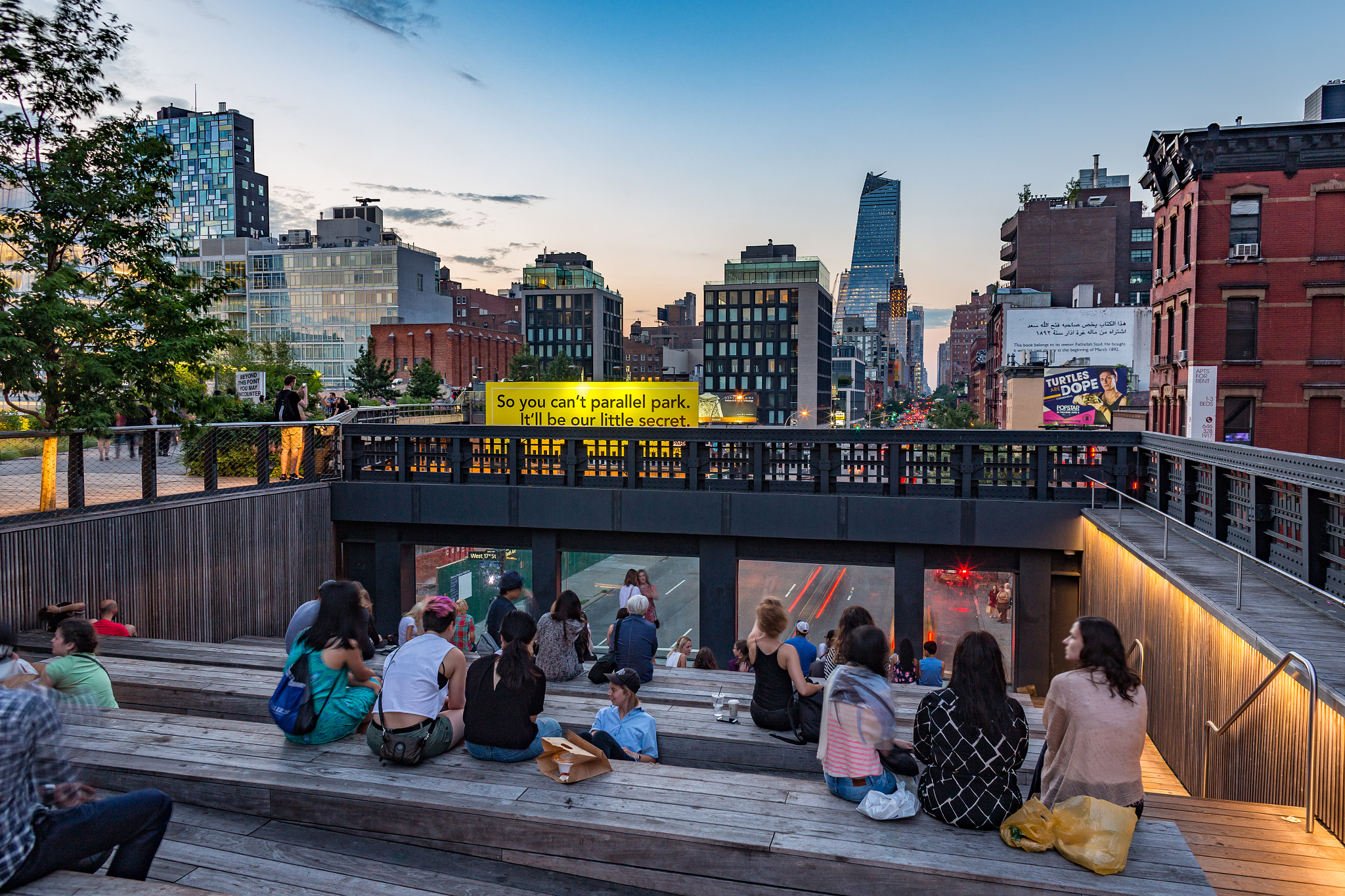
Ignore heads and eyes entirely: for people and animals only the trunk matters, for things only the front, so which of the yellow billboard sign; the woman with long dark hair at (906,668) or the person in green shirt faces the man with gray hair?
the yellow billboard sign

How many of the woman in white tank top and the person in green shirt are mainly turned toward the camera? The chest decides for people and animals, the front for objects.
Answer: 0

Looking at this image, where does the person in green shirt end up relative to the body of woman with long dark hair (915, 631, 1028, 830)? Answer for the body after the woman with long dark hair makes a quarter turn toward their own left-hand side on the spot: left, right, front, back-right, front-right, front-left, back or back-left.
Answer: front

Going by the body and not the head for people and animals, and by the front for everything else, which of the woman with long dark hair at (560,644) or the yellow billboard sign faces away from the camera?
the woman with long dark hair

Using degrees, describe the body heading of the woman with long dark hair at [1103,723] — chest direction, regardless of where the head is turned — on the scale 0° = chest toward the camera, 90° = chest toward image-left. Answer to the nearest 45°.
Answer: approximately 180°

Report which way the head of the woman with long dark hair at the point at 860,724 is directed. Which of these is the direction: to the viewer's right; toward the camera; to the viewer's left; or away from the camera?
away from the camera

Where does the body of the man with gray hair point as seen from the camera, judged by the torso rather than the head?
away from the camera

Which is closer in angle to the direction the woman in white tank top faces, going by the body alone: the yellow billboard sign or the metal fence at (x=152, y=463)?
the yellow billboard sign

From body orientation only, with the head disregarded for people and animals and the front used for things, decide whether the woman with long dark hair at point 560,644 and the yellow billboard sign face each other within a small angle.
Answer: yes

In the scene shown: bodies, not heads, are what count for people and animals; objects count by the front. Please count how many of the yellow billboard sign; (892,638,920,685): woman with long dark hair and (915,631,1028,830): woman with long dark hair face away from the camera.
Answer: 2

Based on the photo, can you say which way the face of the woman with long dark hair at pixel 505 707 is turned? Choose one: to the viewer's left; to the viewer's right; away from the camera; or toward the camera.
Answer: away from the camera

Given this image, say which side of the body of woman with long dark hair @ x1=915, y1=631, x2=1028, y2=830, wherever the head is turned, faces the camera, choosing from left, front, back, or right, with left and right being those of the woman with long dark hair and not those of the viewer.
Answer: back

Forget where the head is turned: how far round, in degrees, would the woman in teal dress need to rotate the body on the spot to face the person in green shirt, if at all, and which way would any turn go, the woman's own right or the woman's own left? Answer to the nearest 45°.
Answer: approximately 90° to the woman's own left

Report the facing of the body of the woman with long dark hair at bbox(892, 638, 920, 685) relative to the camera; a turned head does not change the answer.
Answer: away from the camera

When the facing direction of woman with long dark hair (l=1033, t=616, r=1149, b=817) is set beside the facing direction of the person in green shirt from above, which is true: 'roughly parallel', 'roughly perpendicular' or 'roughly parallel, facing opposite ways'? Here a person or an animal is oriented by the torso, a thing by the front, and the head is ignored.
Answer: roughly perpendicular
